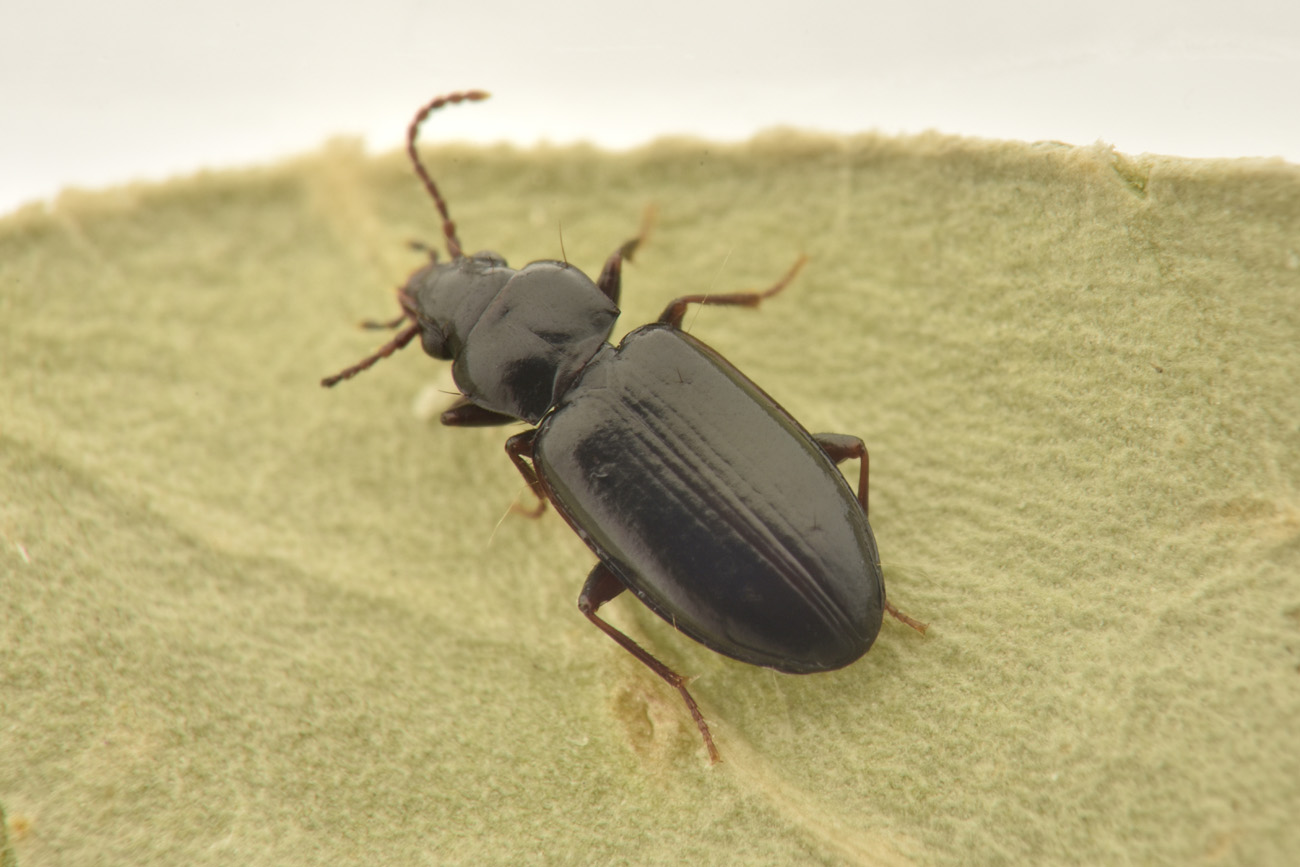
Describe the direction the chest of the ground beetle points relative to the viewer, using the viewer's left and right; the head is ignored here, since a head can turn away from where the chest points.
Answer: facing away from the viewer and to the left of the viewer
